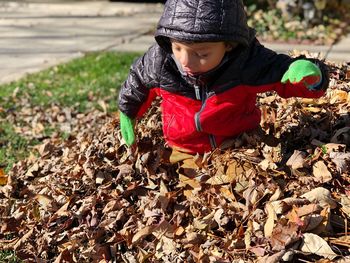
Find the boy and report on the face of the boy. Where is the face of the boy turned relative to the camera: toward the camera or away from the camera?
toward the camera

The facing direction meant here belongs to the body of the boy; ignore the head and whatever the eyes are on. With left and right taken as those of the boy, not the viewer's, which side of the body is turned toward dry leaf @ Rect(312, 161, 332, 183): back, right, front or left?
left

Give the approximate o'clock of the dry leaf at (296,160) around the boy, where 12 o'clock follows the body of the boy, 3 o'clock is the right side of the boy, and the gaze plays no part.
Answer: The dry leaf is roughly at 9 o'clock from the boy.

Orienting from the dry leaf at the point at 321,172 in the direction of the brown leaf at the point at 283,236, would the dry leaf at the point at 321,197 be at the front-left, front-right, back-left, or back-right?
front-left

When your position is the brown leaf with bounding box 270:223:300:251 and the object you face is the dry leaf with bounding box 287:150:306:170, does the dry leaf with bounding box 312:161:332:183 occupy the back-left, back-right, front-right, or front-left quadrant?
front-right

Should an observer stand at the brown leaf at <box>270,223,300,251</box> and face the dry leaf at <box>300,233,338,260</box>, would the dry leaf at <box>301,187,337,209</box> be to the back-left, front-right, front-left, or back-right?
front-left

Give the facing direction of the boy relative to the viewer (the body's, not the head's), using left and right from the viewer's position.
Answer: facing the viewer

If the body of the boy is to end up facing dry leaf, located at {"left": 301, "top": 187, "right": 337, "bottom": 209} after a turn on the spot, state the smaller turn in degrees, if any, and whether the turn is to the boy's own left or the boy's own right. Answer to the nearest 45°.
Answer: approximately 45° to the boy's own left

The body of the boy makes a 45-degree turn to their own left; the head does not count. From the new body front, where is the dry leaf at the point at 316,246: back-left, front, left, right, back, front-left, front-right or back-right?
front
